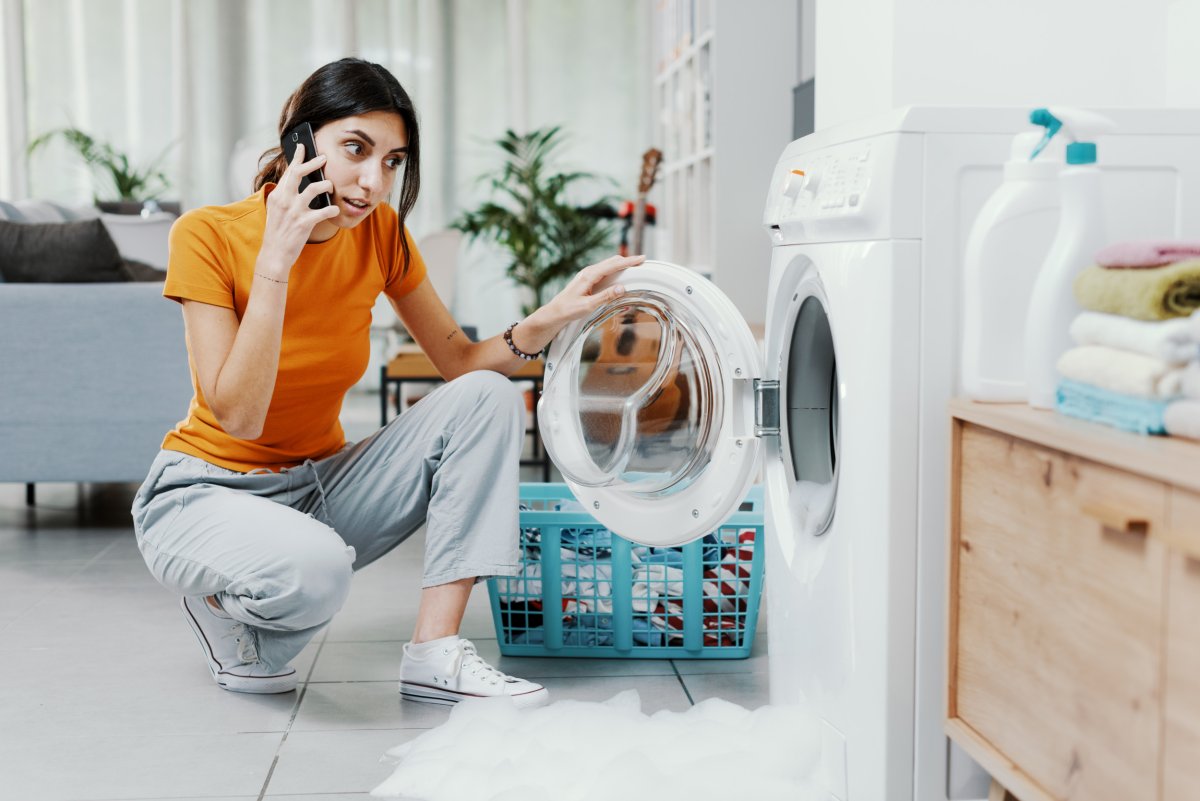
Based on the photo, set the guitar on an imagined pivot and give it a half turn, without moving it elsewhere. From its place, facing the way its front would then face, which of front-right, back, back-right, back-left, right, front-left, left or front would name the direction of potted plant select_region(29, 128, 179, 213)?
front-left

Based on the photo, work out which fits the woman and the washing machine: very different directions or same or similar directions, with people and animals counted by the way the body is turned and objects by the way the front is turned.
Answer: very different directions

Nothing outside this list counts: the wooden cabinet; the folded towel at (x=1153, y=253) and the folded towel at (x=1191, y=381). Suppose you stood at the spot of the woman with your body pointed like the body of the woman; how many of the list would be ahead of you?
3

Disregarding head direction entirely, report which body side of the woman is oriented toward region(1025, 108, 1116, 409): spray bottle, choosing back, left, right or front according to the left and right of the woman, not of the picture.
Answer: front

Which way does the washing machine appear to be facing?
to the viewer's left

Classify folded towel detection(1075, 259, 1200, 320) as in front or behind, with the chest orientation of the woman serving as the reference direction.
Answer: in front

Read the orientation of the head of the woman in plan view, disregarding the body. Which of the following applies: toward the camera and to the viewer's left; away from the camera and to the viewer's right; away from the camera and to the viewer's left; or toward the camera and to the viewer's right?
toward the camera and to the viewer's right

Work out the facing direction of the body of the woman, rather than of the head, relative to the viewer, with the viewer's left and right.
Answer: facing the viewer and to the right of the viewer

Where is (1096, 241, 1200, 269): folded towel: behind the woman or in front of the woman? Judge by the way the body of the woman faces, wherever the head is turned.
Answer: in front

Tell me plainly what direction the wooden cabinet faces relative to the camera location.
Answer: facing the viewer and to the left of the viewer

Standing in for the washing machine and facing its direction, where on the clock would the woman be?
The woman is roughly at 1 o'clock from the washing machine.

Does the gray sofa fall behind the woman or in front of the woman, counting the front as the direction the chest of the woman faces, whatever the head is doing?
behind

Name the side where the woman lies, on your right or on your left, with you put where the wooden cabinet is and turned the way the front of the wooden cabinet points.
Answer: on your right

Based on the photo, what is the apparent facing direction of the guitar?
toward the camera

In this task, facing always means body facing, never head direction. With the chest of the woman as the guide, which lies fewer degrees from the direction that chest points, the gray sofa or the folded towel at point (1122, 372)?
the folded towel
